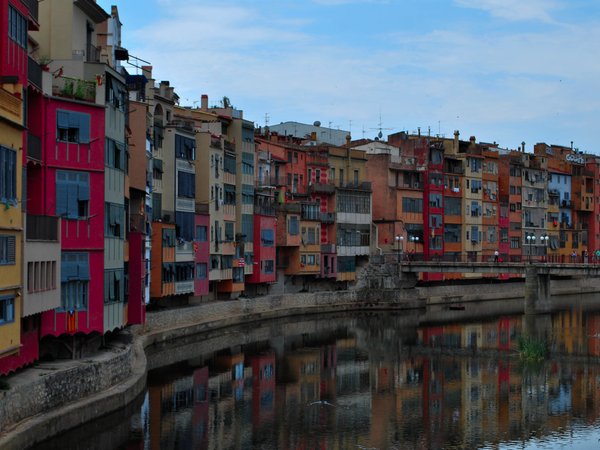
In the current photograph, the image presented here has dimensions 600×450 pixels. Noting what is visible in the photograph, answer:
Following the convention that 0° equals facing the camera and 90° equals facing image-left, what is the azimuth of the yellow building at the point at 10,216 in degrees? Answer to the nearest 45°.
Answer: approximately 315°

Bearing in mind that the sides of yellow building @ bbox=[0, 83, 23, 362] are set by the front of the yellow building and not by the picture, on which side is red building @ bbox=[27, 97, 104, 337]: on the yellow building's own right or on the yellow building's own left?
on the yellow building's own left
